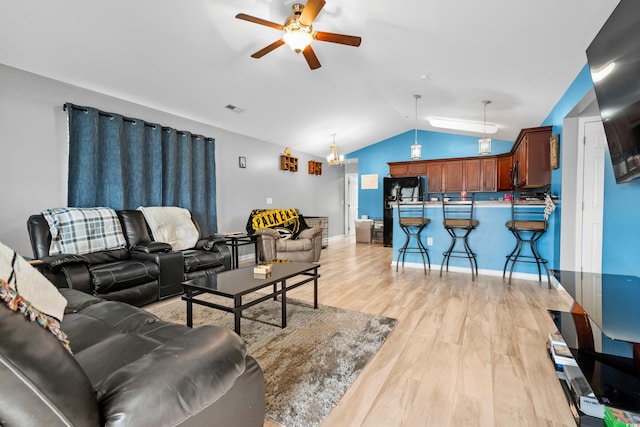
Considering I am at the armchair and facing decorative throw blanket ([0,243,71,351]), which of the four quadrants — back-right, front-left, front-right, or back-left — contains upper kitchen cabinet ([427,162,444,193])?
back-left

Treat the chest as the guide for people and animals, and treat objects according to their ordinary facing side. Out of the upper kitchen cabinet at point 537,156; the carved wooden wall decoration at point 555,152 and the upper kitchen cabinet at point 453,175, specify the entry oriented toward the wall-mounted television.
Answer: the upper kitchen cabinet at point 453,175

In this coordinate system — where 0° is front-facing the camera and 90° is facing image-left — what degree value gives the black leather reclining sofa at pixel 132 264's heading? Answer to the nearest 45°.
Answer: approximately 315°

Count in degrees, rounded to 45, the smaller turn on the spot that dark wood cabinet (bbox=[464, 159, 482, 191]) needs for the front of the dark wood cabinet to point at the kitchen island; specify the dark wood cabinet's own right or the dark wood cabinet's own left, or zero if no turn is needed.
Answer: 0° — it already faces it

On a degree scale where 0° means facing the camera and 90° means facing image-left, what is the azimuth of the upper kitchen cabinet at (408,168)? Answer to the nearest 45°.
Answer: approximately 0°

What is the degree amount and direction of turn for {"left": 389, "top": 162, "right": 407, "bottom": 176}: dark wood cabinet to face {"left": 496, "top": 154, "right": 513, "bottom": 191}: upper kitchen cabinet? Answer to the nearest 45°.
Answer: approximately 90° to its left

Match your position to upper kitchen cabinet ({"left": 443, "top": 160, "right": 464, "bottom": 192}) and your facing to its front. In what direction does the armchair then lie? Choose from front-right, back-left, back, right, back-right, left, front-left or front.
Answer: front-right

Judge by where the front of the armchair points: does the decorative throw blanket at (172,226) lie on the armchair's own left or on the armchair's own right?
on the armchair's own right

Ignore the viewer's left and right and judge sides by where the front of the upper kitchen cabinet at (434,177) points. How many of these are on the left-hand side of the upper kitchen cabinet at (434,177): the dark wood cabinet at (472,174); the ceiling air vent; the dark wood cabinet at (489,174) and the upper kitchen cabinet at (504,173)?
3

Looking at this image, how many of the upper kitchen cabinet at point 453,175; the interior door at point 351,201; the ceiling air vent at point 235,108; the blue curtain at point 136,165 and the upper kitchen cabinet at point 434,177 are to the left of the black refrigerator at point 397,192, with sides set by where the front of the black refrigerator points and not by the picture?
2
